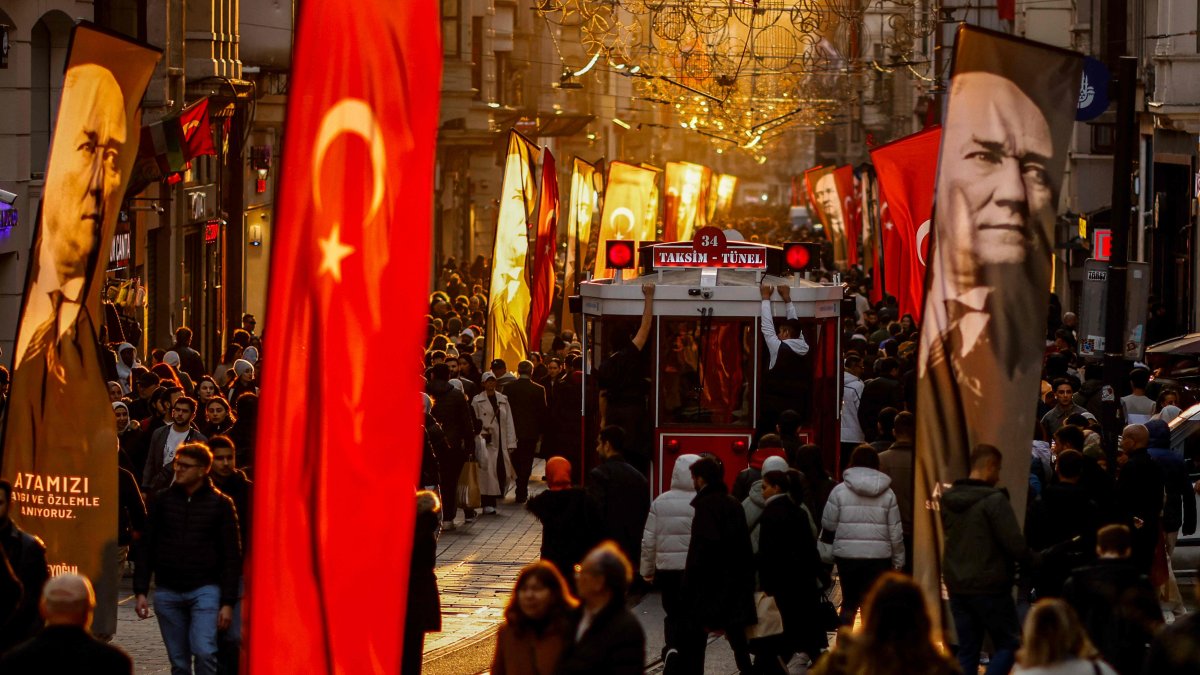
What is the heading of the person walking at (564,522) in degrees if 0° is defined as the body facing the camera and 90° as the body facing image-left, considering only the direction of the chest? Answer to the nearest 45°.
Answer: approximately 180°

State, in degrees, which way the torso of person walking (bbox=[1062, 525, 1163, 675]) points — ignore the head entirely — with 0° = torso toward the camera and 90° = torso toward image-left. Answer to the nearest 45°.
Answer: approximately 180°

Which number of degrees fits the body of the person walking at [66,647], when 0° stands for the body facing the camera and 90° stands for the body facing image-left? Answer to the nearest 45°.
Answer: approximately 180°

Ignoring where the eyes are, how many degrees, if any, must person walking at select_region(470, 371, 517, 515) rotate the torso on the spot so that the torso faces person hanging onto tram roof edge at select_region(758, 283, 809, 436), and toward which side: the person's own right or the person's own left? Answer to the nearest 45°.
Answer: approximately 45° to the person's own left

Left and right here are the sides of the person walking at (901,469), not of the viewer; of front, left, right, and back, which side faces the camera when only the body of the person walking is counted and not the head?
back

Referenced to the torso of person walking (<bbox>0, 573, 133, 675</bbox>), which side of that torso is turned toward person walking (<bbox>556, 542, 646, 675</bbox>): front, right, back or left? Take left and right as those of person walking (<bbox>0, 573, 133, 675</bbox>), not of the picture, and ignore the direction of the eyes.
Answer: right

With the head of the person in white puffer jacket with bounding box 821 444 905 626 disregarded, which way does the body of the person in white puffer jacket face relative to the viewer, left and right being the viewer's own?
facing away from the viewer

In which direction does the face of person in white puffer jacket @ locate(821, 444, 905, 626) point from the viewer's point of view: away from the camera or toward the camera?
away from the camera

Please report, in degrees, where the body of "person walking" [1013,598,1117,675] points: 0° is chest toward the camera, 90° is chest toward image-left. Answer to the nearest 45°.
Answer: approximately 180°

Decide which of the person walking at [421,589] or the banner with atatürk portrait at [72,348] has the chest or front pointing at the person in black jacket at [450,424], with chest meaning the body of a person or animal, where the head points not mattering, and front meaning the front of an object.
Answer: the person walking
